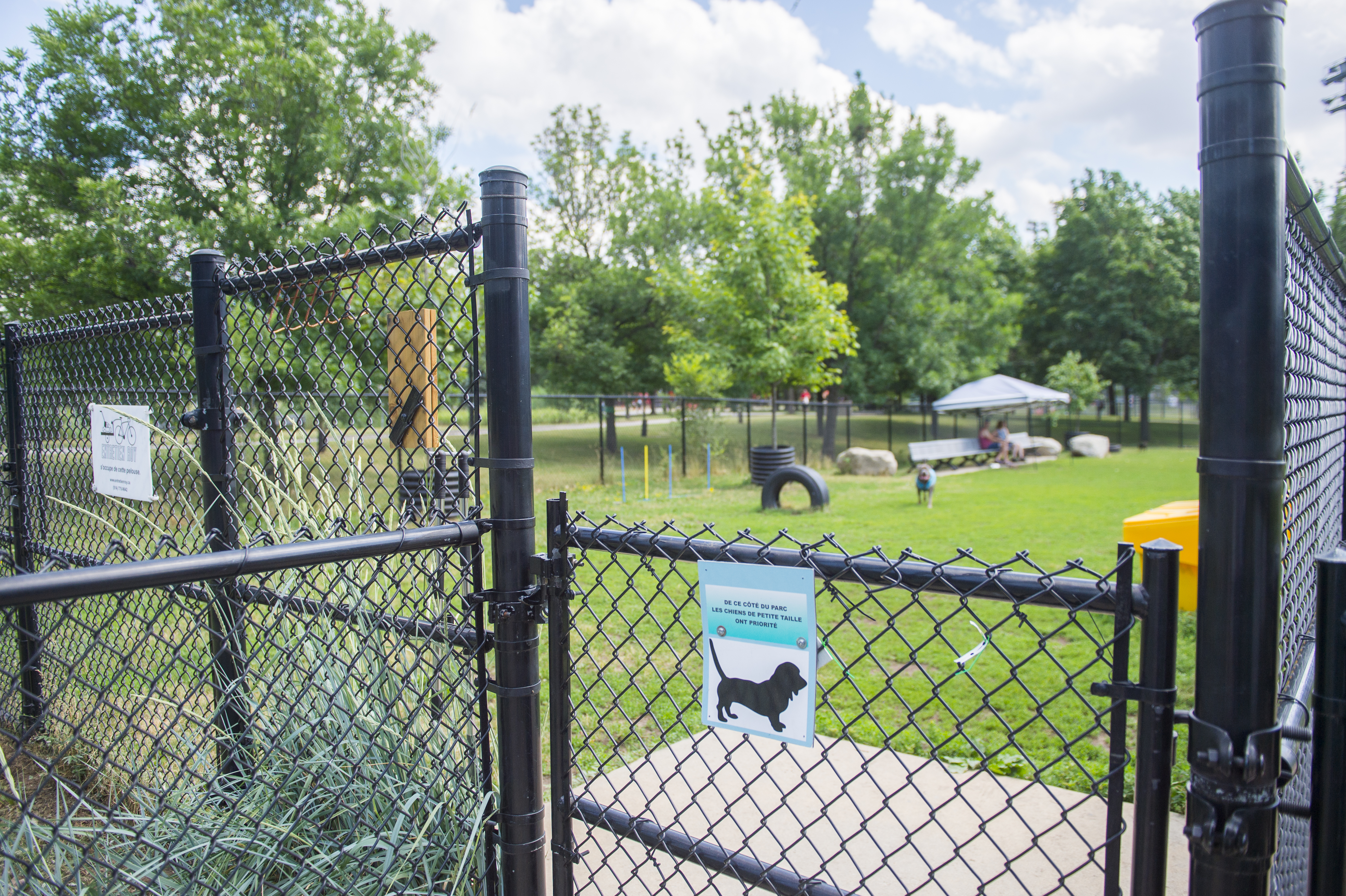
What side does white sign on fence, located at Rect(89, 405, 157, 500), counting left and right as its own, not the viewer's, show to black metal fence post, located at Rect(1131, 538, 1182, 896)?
left

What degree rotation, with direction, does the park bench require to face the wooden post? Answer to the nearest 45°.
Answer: approximately 45° to its right

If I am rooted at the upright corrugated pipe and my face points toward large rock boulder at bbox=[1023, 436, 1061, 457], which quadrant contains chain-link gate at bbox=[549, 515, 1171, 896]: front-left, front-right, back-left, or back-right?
back-right

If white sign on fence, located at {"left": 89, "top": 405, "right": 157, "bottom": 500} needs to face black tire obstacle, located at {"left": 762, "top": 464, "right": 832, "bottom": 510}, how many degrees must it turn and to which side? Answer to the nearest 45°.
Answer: approximately 180°

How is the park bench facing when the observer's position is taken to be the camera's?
facing the viewer and to the right of the viewer

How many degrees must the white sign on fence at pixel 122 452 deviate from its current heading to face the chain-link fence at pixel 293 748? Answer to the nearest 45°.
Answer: approximately 45° to its left

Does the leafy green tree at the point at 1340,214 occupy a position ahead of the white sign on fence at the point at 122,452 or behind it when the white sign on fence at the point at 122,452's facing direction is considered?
behind

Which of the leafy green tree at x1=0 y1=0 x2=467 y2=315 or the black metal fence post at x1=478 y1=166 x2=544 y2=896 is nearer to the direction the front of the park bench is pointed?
the black metal fence post

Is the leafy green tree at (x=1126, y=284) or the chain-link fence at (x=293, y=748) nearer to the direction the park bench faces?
the chain-link fence

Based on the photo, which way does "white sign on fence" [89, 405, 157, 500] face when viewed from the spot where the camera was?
facing the viewer and to the left of the viewer

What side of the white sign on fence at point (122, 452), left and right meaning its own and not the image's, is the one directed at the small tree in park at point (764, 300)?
back

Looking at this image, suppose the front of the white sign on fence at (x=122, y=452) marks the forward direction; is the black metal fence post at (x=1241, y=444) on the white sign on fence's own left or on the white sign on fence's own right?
on the white sign on fence's own left

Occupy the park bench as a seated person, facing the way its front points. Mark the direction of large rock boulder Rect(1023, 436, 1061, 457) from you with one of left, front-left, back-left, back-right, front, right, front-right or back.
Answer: left

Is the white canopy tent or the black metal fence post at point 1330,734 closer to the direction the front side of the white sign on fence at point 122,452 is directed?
the black metal fence post

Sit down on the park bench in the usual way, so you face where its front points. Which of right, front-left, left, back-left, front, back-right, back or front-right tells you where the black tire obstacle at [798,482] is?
front-right

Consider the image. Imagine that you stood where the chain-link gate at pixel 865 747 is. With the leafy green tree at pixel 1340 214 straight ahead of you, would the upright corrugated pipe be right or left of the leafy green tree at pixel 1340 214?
left

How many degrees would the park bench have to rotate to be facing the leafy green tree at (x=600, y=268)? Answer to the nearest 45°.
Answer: approximately 135° to its right

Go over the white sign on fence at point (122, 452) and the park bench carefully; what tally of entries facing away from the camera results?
0

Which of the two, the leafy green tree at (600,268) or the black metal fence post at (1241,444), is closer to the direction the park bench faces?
the black metal fence post
